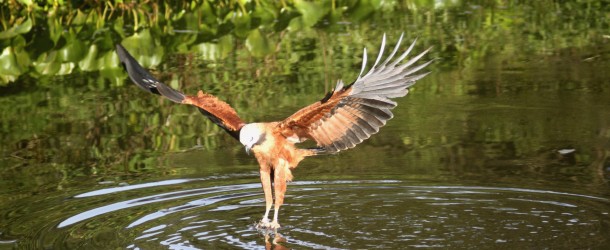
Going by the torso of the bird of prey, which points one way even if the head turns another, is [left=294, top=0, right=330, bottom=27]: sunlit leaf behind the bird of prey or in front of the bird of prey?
behind

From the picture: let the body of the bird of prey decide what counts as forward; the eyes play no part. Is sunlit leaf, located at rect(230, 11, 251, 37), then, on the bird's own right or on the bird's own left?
on the bird's own right

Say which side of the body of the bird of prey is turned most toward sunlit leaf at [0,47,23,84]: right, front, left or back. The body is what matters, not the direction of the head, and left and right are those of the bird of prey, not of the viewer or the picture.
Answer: right

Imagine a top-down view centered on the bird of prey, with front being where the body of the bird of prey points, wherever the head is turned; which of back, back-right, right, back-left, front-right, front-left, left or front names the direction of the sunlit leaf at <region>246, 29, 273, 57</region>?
back-right

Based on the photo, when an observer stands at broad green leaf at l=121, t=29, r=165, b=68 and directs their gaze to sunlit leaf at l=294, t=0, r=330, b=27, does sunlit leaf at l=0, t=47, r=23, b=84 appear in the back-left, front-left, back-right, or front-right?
back-left

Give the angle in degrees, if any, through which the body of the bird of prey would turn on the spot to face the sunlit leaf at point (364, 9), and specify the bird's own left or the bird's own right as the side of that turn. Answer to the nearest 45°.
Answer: approximately 135° to the bird's own right

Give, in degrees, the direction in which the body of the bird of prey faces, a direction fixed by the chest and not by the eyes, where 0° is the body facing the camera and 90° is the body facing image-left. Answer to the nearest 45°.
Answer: approximately 45°

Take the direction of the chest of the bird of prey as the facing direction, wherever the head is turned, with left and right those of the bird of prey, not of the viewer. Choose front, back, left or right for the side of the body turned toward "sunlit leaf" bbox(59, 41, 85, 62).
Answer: right
